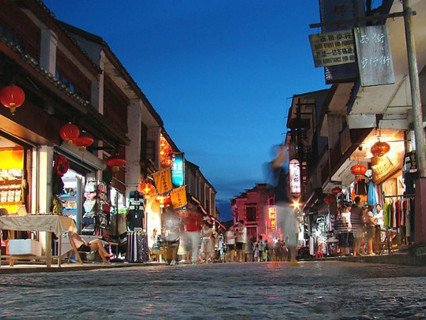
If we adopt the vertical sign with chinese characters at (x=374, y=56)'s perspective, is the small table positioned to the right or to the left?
on its right

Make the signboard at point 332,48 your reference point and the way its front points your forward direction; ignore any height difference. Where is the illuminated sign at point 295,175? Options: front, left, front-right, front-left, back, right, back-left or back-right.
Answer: back

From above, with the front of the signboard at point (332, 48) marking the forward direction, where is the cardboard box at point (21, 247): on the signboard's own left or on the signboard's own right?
on the signboard's own right

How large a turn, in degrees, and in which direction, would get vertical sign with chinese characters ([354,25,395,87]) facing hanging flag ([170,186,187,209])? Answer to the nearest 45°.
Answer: approximately 135° to its right

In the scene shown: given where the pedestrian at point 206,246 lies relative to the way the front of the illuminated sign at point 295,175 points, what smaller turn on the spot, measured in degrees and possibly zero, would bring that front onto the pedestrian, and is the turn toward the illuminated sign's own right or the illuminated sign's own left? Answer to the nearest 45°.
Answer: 0° — it already faces them

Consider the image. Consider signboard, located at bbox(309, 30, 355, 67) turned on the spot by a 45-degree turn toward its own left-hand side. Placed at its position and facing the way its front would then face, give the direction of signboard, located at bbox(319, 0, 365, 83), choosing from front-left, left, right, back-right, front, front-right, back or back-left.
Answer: back-left

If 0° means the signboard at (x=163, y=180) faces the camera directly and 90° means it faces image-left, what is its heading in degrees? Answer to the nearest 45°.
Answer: approximately 0°

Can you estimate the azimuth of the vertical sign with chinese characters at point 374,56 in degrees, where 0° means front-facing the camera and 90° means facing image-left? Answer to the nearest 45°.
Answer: approximately 0°
